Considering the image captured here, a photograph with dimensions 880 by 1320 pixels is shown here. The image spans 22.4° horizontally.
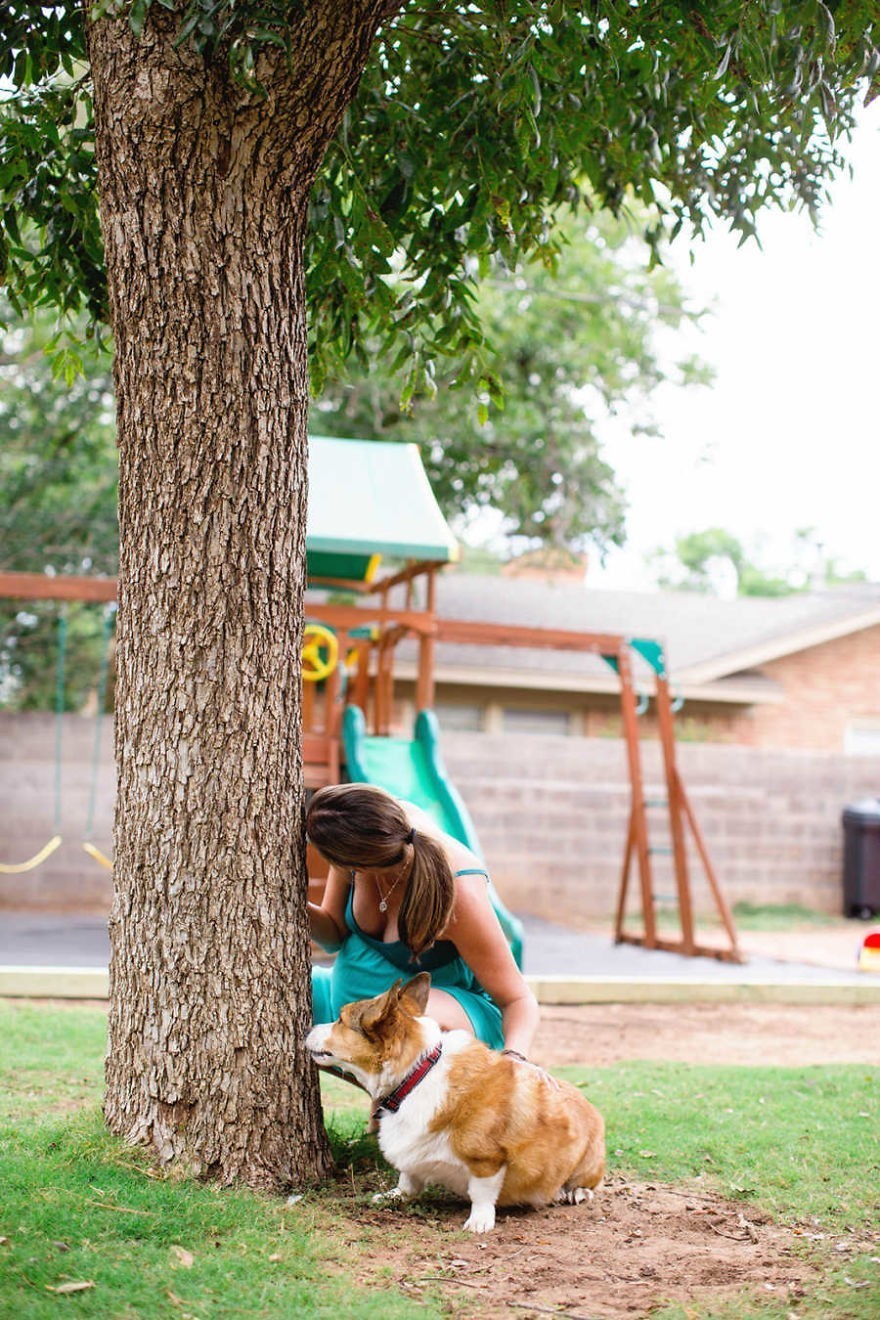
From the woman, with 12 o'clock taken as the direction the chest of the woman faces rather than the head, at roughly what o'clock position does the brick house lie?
The brick house is roughly at 5 o'clock from the woman.

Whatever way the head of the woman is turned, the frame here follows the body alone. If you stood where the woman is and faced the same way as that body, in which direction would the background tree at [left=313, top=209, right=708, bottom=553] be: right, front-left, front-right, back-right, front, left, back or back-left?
back-right

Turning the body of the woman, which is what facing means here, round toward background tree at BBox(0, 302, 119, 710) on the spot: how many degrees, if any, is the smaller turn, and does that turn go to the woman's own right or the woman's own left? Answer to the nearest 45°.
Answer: approximately 135° to the woman's own right

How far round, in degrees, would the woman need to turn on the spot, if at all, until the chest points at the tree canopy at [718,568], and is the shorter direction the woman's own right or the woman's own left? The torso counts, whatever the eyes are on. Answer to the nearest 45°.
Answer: approximately 135° to the woman's own right

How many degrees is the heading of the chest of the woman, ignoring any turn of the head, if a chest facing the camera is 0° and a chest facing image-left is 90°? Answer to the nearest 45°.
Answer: approximately 45°

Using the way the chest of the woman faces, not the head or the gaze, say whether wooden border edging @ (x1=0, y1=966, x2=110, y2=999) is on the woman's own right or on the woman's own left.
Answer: on the woman's own right
